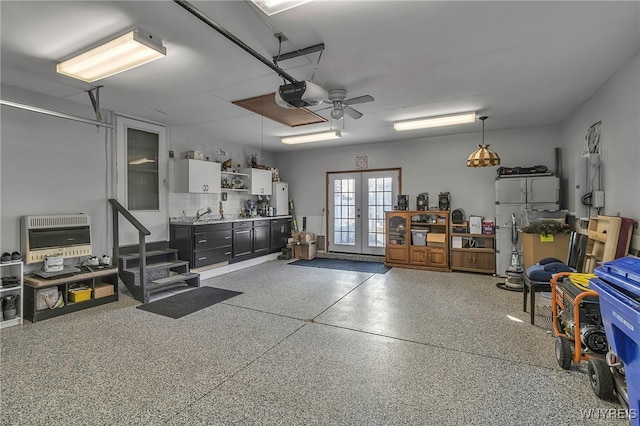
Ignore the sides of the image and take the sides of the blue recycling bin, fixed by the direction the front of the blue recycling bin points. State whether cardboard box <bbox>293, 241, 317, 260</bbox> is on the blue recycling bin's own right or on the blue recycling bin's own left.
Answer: on the blue recycling bin's own right

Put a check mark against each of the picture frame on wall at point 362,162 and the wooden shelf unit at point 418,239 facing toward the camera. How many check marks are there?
2

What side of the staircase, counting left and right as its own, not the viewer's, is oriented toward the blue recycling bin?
front

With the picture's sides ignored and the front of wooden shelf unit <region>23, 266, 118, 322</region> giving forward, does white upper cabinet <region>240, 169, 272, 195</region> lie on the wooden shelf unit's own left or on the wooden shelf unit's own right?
on the wooden shelf unit's own left

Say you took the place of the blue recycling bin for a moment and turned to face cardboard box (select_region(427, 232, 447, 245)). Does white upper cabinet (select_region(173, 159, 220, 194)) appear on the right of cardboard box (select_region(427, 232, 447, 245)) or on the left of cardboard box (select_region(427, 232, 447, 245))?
left

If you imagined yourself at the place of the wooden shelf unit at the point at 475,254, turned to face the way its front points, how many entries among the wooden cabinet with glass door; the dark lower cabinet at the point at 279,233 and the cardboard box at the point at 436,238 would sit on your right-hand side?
3

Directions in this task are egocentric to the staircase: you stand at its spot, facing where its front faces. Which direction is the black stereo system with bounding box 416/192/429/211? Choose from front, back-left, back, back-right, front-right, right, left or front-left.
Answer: front-left

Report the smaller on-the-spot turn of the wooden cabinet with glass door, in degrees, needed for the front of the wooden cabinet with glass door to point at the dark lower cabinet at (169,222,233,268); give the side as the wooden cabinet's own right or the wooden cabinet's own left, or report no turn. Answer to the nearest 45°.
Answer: approximately 45° to the wooden cabinet's own right

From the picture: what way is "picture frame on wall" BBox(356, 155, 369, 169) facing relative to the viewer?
toward the camera

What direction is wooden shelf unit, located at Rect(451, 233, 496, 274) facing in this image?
toward the camera

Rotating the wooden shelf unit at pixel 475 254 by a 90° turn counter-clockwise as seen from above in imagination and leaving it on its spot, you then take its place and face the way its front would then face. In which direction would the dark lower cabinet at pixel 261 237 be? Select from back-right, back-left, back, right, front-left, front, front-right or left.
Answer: back

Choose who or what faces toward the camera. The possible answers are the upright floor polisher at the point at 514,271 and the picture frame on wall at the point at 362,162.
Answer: the picture frame on wall

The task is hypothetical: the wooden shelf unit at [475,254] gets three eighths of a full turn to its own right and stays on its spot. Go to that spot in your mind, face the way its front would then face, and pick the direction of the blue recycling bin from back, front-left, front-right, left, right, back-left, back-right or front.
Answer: back-left

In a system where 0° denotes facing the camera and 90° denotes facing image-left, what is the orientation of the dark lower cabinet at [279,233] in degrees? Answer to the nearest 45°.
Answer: approximately 315°
